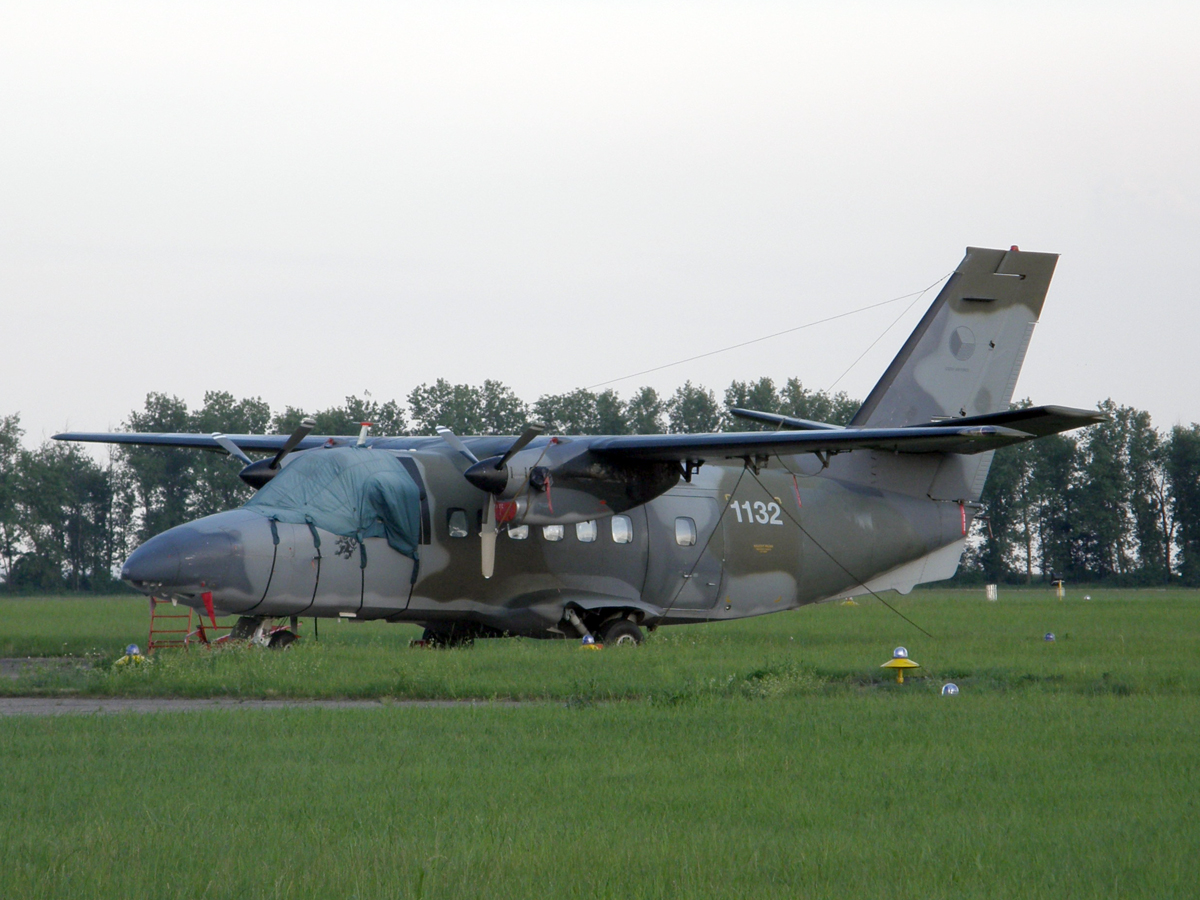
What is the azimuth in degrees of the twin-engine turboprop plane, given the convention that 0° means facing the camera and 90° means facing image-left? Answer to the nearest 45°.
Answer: approximately 45°

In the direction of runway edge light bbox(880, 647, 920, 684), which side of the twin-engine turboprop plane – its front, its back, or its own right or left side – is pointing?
left
